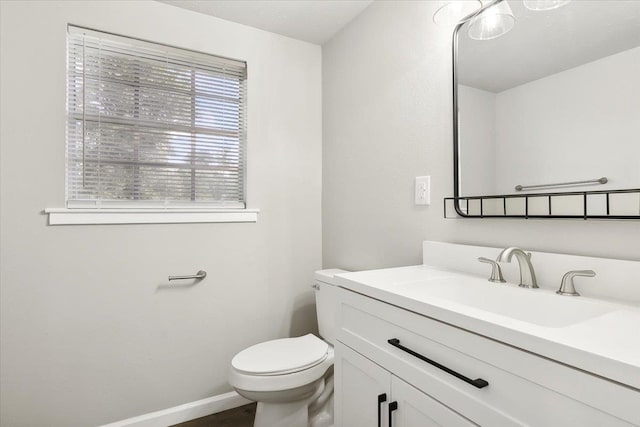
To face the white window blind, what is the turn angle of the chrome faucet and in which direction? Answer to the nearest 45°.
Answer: approximately 45° to its right

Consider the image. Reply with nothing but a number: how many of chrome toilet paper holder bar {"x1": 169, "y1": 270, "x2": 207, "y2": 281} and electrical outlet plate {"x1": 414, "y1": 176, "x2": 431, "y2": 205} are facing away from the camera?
0

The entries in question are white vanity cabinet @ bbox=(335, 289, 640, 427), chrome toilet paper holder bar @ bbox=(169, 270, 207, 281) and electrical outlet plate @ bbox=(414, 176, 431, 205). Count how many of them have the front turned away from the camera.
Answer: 0

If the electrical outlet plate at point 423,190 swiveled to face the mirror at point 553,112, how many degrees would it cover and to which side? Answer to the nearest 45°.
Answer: approximately 90° to its left

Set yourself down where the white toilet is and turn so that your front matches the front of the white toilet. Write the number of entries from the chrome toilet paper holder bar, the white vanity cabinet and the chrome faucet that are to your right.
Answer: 1

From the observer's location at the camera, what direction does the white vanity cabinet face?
facing the viewer and to the left of the viewer

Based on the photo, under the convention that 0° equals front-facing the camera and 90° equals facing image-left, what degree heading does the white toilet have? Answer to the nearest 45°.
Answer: approximately 45°

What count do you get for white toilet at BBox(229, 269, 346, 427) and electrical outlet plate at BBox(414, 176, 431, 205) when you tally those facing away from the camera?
0

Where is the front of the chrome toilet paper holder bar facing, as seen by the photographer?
facing the viewer

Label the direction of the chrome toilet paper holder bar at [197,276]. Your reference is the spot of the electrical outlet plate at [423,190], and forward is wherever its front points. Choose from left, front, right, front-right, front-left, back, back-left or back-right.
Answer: front-right

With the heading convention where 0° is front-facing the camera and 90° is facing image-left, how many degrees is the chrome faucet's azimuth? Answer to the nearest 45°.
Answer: approximately 45°
